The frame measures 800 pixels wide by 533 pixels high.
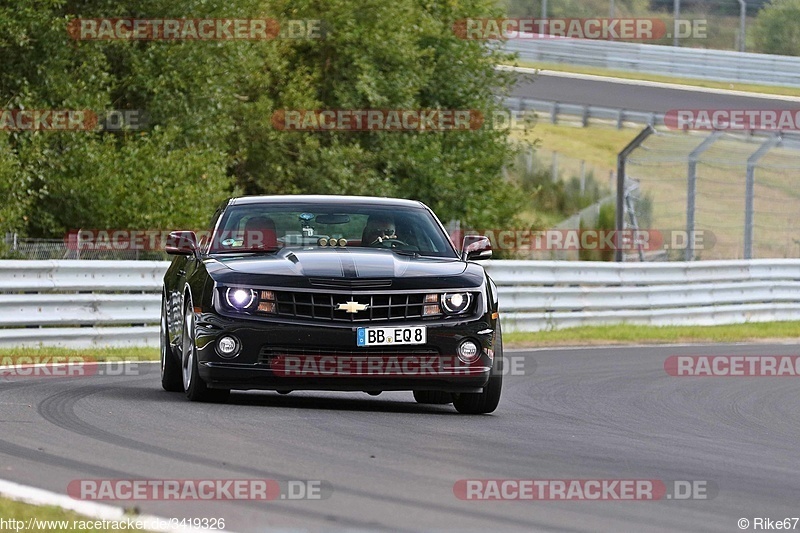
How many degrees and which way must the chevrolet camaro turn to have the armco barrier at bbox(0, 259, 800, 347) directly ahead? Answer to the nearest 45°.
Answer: approximately 180°

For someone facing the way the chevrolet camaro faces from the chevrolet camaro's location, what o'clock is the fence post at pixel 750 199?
The fence post is roughly at 7 o'clock from the chevrolet camaro.

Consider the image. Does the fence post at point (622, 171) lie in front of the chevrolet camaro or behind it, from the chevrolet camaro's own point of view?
behind

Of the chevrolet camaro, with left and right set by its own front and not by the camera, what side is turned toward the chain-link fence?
back

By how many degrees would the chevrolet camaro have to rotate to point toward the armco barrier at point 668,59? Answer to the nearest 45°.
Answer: approximately 180°

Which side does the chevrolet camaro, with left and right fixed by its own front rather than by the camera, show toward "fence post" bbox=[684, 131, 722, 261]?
back

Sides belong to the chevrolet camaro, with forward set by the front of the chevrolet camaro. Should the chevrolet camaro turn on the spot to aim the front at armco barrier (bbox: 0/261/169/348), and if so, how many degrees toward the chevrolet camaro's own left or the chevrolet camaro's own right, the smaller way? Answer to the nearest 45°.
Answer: approximately 135° to the chevrolet camaro's own right

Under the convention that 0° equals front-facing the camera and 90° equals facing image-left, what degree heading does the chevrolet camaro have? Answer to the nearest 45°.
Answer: approximately 0°

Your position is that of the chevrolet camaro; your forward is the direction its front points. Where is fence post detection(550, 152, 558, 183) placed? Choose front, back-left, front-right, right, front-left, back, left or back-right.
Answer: back
